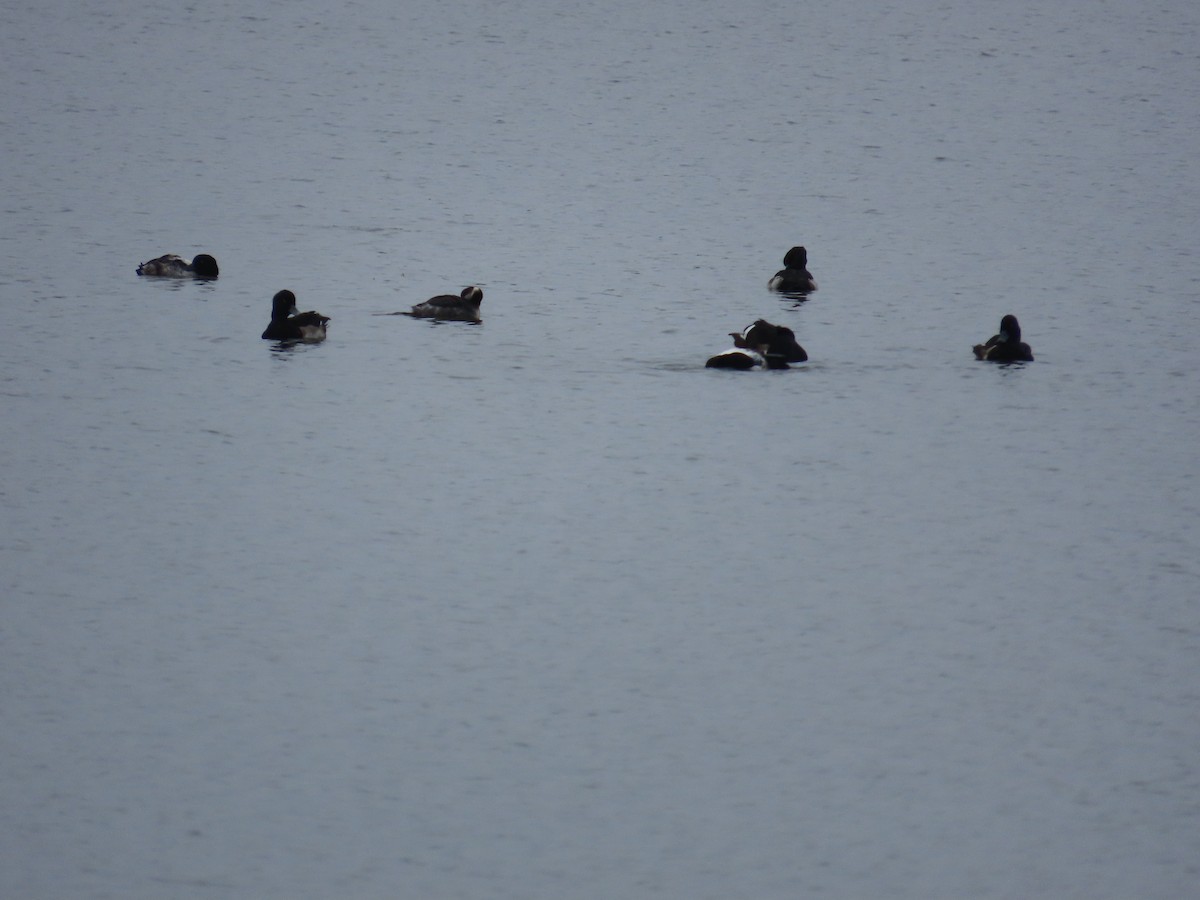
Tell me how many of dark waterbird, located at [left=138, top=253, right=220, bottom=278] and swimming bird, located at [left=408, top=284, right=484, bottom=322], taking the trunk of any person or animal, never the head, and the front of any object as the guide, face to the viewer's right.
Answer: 2

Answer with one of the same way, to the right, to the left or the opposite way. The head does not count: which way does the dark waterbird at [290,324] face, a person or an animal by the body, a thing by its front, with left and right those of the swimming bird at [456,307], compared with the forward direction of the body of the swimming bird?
the opposite way

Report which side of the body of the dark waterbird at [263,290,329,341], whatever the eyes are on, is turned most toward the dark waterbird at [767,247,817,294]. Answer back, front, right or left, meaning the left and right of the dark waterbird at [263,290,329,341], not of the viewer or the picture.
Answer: back

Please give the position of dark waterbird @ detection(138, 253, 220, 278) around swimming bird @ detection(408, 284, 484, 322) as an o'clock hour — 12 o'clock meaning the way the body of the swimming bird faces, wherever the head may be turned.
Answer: The dark waterbird is roughly at 7 o'clock from the swimming bird.

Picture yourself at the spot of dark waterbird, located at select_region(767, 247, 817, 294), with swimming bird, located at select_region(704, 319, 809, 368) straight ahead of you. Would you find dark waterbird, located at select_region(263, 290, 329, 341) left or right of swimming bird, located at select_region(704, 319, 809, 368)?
right

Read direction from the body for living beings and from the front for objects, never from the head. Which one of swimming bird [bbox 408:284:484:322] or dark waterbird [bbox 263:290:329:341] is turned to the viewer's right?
the swimming bird

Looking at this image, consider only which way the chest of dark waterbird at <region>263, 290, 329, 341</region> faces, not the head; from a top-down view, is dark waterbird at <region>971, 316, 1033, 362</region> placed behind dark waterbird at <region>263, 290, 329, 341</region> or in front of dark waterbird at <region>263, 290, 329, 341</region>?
behind

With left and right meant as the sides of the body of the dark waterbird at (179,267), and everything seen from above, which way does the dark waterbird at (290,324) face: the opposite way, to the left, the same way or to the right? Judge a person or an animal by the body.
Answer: the opposite way

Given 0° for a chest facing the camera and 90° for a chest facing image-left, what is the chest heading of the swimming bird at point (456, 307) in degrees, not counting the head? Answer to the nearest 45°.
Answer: approximately 270°

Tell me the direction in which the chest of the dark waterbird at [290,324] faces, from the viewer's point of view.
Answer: to the viewer's left

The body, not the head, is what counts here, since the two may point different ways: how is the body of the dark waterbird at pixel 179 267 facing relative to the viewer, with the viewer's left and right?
facing to the right of the viewer
